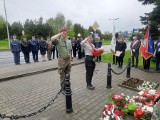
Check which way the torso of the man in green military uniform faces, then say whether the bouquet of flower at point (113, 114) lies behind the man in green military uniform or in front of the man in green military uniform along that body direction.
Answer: in front

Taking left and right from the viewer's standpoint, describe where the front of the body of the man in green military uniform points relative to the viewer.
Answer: facing the viewer and to the right of the viewer

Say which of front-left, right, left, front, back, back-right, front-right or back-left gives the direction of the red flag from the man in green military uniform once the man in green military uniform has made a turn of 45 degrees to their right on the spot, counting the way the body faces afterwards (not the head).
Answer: back-left

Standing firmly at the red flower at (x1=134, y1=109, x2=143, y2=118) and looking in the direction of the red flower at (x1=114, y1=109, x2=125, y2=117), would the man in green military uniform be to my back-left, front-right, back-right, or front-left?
front-right

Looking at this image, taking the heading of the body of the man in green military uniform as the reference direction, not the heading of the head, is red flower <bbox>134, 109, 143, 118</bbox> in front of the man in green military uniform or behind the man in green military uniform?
in front

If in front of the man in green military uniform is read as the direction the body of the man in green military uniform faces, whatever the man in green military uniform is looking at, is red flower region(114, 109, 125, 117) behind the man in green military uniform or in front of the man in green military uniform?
in front

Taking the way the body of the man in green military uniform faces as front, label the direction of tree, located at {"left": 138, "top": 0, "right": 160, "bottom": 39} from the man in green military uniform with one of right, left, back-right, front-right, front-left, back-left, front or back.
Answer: left
